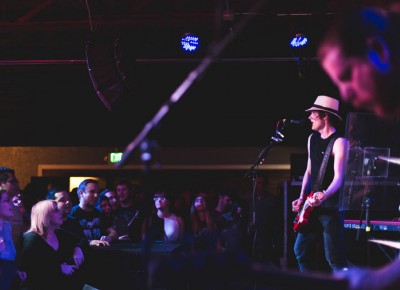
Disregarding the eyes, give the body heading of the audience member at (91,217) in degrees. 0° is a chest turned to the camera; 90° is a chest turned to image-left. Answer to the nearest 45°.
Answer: approximately 315°

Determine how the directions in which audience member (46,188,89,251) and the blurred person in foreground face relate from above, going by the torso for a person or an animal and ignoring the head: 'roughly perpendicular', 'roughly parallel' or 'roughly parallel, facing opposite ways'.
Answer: roughly parallel, facing opposite ways

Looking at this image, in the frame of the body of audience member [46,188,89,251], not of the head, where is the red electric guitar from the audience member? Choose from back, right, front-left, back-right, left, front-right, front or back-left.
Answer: front

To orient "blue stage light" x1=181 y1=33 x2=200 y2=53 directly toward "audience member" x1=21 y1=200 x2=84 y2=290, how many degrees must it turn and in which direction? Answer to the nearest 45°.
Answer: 0° — it already faces them

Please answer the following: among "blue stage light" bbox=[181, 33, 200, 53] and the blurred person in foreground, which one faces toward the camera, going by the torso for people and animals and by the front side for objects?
the blue stage light

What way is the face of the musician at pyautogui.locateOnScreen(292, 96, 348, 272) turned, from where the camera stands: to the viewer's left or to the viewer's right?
to the viewer's left

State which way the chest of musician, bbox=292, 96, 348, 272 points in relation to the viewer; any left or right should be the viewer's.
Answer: facing the viewer and to the left of the viewer

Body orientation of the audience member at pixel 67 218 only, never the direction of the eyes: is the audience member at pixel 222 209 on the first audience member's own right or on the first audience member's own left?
on the first audience member's own left

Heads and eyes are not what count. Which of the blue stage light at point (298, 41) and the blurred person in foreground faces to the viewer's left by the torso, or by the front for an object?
the blurred person in foreground

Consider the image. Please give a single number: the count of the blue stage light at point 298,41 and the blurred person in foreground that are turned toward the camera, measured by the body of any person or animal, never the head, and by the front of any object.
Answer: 1

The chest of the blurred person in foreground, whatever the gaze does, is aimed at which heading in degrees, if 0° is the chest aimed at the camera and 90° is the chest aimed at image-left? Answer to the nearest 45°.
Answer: approximately 90°

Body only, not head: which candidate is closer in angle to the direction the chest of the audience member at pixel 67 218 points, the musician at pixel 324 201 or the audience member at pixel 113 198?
the musician

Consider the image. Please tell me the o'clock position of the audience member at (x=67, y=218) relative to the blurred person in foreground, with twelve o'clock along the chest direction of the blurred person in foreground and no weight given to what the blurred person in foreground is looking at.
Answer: The audience member is roughly at 2 o'clock from the blurred person in foreground.

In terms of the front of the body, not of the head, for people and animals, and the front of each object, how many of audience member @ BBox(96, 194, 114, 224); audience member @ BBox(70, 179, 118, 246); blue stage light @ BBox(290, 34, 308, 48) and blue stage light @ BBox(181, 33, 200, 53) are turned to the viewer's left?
0

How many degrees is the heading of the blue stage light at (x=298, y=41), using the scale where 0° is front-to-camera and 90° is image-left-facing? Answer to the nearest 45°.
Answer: approximately 0°
